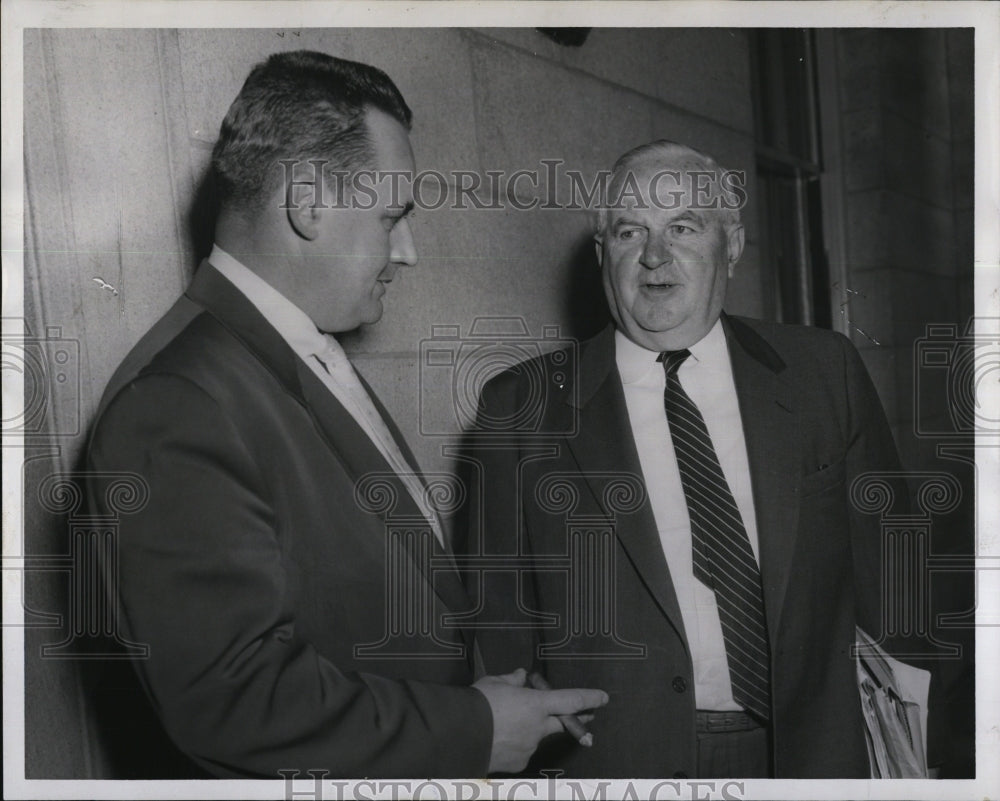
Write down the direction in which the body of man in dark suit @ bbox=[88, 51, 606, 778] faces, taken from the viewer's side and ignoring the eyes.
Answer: to the viewer's right

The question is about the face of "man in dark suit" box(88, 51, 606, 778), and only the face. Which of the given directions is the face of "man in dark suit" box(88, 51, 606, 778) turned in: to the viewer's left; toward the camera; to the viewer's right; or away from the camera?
to the viewer's right

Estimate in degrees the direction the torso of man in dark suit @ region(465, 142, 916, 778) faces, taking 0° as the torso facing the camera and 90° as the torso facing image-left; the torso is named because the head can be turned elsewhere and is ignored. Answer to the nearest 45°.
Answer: approximately 0°
